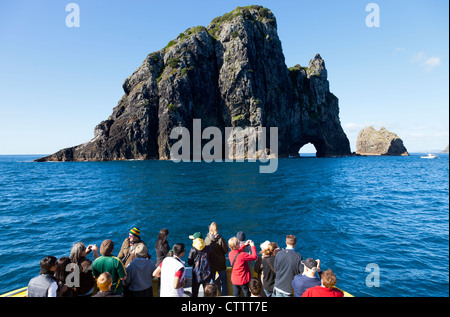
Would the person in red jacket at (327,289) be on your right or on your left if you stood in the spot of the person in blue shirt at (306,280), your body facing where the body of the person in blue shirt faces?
on your right

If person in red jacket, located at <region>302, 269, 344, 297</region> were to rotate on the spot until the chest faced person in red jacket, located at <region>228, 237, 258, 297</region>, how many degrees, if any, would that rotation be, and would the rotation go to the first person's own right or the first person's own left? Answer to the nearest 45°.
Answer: approximately 45° to the first person's own left

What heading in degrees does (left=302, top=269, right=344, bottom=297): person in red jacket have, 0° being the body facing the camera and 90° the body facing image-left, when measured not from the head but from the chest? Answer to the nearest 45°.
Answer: approximately 180°

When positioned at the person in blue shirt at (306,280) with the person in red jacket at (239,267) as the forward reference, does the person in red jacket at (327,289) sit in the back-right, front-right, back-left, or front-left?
back-left

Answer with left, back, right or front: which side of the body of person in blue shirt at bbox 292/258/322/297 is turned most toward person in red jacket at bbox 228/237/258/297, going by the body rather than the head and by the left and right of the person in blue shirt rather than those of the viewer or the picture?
left

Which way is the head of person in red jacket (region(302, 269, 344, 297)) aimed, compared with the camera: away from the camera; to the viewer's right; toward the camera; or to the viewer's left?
away from the camera

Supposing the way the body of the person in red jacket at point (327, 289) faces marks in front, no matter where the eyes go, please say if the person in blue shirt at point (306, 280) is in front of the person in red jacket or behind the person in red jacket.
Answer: in front

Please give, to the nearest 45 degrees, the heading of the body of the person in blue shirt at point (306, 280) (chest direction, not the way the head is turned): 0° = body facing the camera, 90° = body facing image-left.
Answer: approximately 225°
